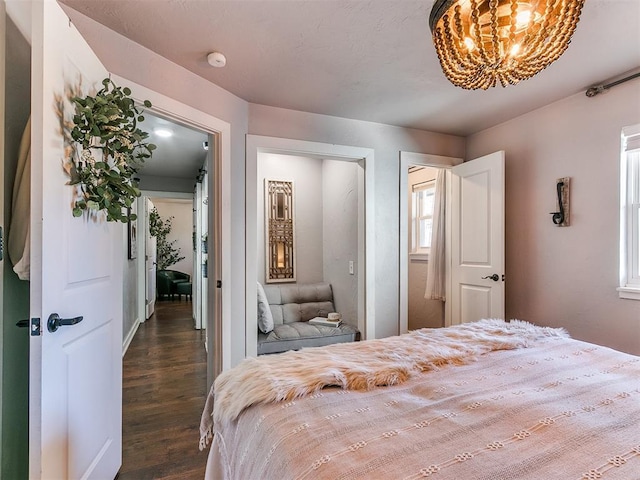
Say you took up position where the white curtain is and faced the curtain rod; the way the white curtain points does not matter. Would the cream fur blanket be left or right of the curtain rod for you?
right

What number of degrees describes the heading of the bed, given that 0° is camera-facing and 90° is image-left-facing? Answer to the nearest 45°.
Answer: approximately 135°

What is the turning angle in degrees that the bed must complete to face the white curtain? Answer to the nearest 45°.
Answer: approximately 45° to its right

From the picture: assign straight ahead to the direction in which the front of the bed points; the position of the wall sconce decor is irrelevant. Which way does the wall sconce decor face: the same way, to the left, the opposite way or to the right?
to the left

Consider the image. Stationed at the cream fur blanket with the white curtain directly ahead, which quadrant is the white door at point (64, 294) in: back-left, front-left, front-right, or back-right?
back-left

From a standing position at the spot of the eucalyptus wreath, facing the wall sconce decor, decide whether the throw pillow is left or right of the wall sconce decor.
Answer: left
